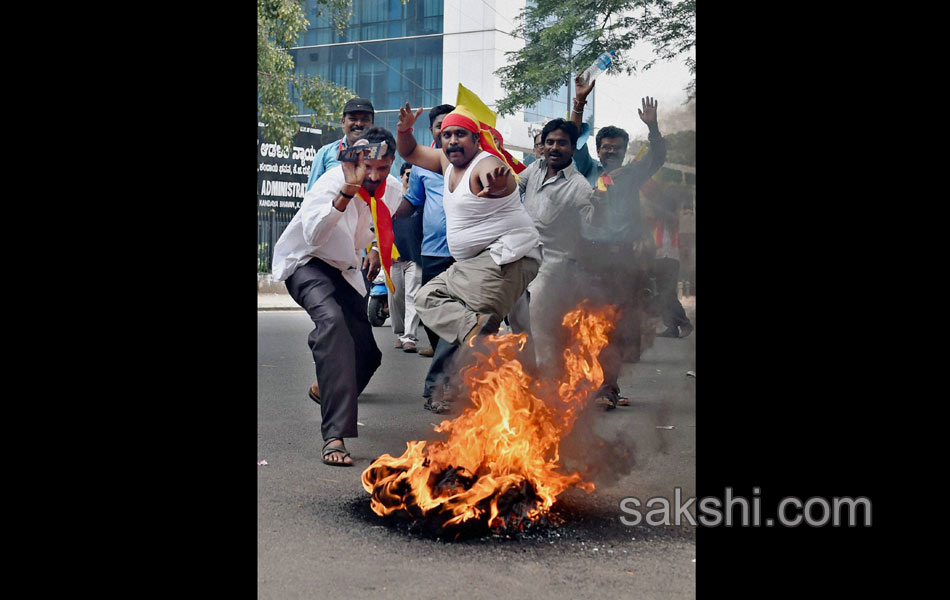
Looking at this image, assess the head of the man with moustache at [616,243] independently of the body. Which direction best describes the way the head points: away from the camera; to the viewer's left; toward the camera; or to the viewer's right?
toward the camera

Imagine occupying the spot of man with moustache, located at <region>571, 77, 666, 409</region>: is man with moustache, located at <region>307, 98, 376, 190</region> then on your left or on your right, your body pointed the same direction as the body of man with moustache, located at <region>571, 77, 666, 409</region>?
on your right

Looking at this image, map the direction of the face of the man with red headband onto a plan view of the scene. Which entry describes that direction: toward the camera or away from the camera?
toward the camera

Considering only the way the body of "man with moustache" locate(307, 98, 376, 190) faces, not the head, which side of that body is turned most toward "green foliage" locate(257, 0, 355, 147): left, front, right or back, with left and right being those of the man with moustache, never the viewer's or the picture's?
back

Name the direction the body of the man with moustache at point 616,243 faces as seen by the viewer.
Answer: toward the camera

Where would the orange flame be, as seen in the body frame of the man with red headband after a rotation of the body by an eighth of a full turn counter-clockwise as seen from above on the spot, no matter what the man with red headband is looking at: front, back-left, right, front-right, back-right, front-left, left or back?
front

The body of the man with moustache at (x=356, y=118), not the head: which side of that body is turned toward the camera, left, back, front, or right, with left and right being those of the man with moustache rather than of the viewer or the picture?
front

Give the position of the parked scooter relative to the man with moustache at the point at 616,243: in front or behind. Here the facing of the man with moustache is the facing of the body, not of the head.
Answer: behind

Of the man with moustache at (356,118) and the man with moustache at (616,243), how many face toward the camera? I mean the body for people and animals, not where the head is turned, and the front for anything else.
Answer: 2

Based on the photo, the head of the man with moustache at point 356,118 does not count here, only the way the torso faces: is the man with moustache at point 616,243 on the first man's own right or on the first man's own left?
on the first man's own left

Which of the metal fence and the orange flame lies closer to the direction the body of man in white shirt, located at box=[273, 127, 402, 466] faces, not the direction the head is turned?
the orange flame
